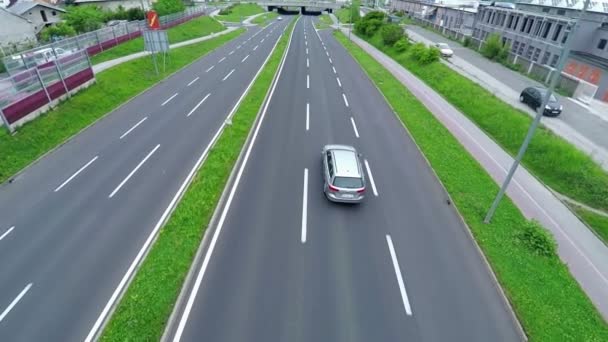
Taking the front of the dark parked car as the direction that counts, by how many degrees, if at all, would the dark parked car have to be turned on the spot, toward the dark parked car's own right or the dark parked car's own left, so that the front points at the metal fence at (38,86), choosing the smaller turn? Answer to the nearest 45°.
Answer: approximately 90° to the dark parked car's own right

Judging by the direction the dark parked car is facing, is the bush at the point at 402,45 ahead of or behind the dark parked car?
behind

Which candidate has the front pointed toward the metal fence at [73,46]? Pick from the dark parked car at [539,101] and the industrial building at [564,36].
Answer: the industrial building

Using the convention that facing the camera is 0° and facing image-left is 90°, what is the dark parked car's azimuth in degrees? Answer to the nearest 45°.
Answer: approximately 315°

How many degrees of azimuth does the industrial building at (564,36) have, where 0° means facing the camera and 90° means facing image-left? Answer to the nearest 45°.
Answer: approximately 45°

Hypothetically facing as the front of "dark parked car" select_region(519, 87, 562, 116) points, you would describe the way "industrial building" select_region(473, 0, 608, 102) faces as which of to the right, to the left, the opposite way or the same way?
to the right

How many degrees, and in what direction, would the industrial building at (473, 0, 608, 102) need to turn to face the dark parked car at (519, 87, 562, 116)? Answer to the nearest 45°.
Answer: approximately 45° to its left

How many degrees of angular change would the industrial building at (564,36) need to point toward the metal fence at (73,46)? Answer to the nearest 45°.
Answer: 0° — it already faces it

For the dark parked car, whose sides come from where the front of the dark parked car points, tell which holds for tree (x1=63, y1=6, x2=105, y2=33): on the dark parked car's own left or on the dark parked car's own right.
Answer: on the dark parked car's own right

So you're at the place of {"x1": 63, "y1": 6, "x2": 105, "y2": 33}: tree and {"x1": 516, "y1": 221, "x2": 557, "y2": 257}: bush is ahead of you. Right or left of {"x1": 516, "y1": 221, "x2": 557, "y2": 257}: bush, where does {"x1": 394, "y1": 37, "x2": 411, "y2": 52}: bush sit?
left

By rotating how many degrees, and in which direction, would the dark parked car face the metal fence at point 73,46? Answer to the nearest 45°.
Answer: approximately 90° to its right

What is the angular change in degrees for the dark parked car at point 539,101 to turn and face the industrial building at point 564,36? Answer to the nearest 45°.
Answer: approximately 135° to its left
